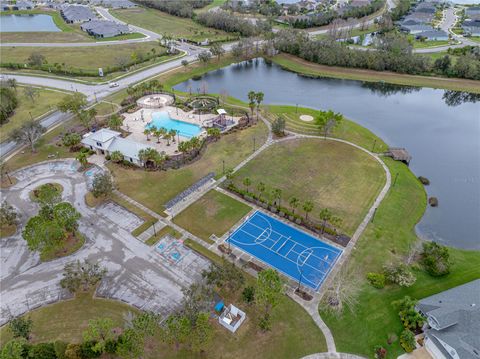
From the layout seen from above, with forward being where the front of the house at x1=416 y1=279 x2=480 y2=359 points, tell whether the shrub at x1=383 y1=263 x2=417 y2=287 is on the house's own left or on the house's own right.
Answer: on the house's own right

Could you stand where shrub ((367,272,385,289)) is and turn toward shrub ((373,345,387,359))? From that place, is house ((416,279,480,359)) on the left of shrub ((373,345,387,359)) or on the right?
left

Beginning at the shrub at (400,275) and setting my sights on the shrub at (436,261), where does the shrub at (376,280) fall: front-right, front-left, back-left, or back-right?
back-left
